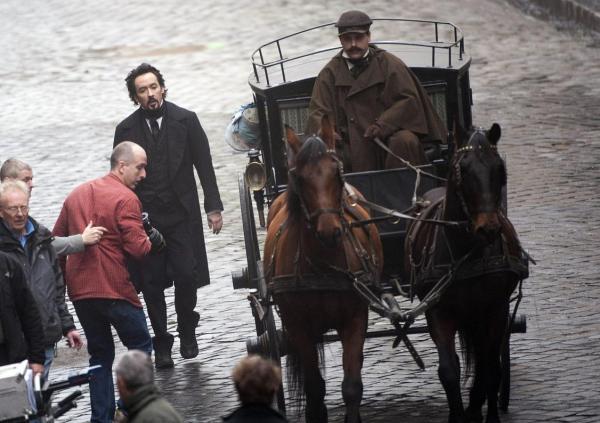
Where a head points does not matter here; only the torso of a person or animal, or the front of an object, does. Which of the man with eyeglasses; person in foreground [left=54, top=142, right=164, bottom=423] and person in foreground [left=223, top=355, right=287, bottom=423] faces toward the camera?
the man with eyeglasses

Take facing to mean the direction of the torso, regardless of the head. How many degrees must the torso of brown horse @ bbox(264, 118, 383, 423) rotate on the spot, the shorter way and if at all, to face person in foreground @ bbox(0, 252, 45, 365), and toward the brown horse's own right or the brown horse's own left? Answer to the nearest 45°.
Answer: approximately 90° to the brown horse's own right

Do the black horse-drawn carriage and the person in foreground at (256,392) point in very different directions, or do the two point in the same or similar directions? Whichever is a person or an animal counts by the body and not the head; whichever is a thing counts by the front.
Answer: very different directions

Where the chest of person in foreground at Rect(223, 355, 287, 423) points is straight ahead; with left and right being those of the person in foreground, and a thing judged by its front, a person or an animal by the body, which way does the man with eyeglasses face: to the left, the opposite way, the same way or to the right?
the opposite way

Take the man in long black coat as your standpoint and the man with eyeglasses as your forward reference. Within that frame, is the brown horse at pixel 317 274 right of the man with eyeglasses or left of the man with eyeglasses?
left

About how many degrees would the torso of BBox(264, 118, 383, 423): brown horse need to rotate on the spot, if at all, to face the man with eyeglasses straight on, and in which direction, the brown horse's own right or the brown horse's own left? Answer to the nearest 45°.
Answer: approximately 90° to the brown horse's own right

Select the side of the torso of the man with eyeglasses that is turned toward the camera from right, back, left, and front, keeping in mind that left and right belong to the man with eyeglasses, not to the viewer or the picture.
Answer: front

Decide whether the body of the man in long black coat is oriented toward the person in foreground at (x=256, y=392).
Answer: yes

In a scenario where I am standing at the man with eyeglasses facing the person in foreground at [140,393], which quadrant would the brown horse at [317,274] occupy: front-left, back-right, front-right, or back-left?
front-left

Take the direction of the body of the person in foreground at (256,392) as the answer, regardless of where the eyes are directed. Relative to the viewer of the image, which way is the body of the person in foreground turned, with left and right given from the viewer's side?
facing away from the viewer

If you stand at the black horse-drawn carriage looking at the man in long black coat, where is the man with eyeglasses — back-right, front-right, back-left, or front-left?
front-left

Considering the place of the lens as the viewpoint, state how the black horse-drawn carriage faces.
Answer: facing the viewer

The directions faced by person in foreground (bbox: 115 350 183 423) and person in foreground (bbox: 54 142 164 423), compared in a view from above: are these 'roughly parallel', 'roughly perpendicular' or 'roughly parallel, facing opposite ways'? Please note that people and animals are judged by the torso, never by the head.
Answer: roughly perpendicular

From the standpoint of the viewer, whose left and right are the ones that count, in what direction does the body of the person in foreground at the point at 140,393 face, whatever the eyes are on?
facing away from the viewer and to the left of the viewer

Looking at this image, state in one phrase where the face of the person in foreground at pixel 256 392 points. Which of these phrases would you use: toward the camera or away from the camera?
away from the camera

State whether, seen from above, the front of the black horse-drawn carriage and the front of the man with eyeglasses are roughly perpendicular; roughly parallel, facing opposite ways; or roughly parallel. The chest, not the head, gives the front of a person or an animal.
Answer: roughly parallel
